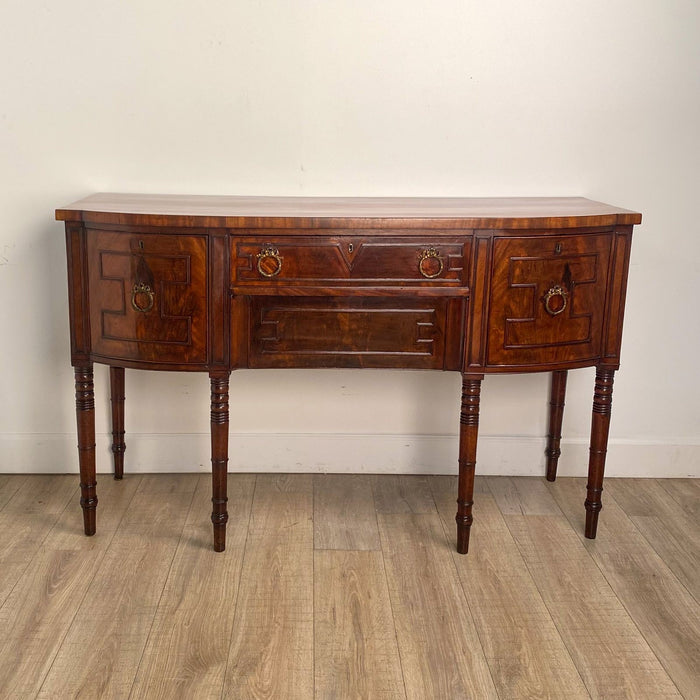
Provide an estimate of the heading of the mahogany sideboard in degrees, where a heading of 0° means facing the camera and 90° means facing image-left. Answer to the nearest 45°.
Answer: approximately 0°
